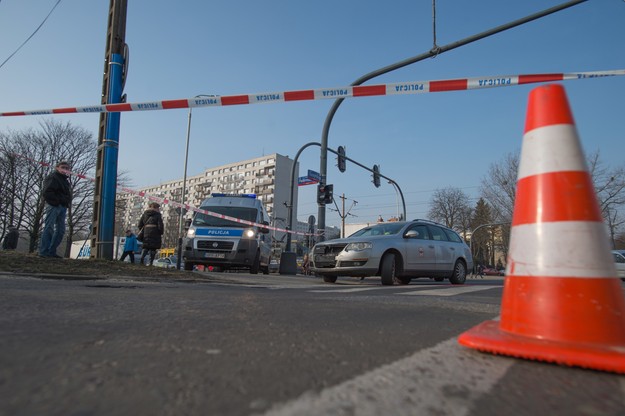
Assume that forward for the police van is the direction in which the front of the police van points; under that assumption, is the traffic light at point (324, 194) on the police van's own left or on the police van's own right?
on the police van's own left

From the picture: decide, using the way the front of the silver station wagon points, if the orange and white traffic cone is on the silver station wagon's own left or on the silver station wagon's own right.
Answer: on the silver station wagon's own left

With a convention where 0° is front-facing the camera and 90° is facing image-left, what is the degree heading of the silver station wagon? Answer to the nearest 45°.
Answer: approximately 45°

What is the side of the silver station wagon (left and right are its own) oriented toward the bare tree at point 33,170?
right

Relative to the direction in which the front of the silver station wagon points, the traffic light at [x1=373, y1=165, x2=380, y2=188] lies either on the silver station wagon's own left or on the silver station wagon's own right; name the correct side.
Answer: on the silver station wagon's own right

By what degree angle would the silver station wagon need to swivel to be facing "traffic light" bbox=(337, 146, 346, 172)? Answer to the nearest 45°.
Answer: approximately 135° to its right

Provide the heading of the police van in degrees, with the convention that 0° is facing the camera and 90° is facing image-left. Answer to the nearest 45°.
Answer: approximately 0°

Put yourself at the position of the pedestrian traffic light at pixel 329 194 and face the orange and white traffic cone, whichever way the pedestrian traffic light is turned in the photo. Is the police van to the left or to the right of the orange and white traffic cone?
right
